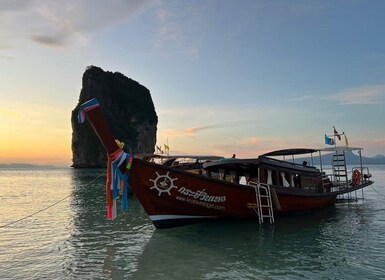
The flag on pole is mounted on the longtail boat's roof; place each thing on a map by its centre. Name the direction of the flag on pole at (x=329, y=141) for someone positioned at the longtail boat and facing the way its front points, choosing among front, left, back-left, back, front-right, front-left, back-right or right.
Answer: back

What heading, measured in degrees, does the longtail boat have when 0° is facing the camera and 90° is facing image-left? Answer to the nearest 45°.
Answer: approximately 45°

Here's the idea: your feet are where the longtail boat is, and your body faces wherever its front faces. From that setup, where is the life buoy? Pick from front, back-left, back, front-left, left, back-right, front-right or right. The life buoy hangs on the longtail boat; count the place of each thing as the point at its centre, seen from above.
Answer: back
